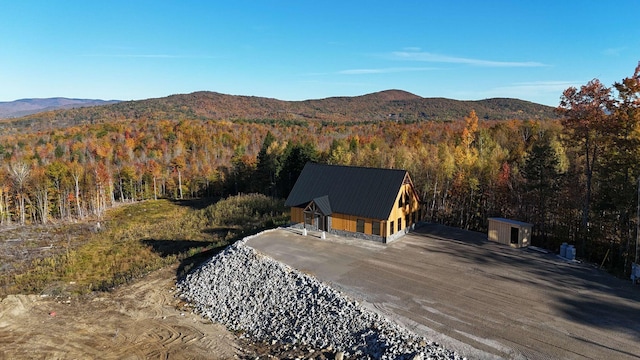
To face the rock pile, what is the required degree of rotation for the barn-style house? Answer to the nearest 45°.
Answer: approximately 45° to its left

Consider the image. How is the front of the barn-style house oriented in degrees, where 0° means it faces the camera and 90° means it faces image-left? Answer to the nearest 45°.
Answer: approximately 45°

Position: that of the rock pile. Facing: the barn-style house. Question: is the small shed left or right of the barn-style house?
right

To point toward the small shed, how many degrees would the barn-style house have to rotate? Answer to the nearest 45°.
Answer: approximately 135° to its left

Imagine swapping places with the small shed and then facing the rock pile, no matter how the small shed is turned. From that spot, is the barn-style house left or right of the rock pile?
right

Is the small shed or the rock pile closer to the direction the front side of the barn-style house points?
the rock pile
